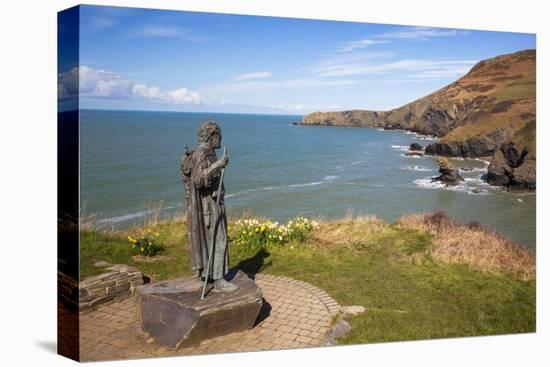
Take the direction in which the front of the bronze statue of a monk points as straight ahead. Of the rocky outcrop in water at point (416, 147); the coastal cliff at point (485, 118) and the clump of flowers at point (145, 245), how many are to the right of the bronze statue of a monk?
0

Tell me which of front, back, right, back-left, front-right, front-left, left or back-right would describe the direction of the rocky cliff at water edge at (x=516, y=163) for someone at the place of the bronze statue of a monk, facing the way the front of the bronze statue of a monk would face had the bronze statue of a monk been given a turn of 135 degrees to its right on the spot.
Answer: back

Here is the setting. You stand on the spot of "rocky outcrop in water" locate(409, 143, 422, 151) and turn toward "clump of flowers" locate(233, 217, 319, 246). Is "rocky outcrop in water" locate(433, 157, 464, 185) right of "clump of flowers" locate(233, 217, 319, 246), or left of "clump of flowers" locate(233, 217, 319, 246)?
left

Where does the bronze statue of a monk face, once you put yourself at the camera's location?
facing to the right of the viewer

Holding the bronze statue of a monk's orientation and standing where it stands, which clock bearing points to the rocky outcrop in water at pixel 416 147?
The rocky outcrop in water is roughly at 10 o'clock from the bronze statue of a monk.

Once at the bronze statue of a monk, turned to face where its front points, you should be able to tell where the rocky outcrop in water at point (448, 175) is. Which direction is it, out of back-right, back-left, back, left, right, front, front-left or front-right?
front-left

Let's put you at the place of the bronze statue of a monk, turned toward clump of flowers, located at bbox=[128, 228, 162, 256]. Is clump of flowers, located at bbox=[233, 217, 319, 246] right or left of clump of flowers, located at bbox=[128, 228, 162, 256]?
right

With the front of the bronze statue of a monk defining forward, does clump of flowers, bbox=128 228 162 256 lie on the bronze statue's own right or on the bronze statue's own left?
on the bronze statue's own left

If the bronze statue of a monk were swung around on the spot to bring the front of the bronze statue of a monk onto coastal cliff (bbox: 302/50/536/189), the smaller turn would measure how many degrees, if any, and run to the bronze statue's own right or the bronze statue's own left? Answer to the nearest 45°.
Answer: approximately 45° to the bronze statue's own left

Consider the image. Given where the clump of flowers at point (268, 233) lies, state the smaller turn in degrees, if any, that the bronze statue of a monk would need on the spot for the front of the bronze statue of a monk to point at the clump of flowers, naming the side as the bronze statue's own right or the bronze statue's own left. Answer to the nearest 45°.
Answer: approximately 90° to the bronze statue's own left

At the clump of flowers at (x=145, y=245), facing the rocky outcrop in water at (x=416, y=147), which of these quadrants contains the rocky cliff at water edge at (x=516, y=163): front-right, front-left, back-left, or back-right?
front-right

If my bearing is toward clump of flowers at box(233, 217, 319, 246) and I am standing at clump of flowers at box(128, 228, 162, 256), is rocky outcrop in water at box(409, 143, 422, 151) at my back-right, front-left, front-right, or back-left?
front-left
